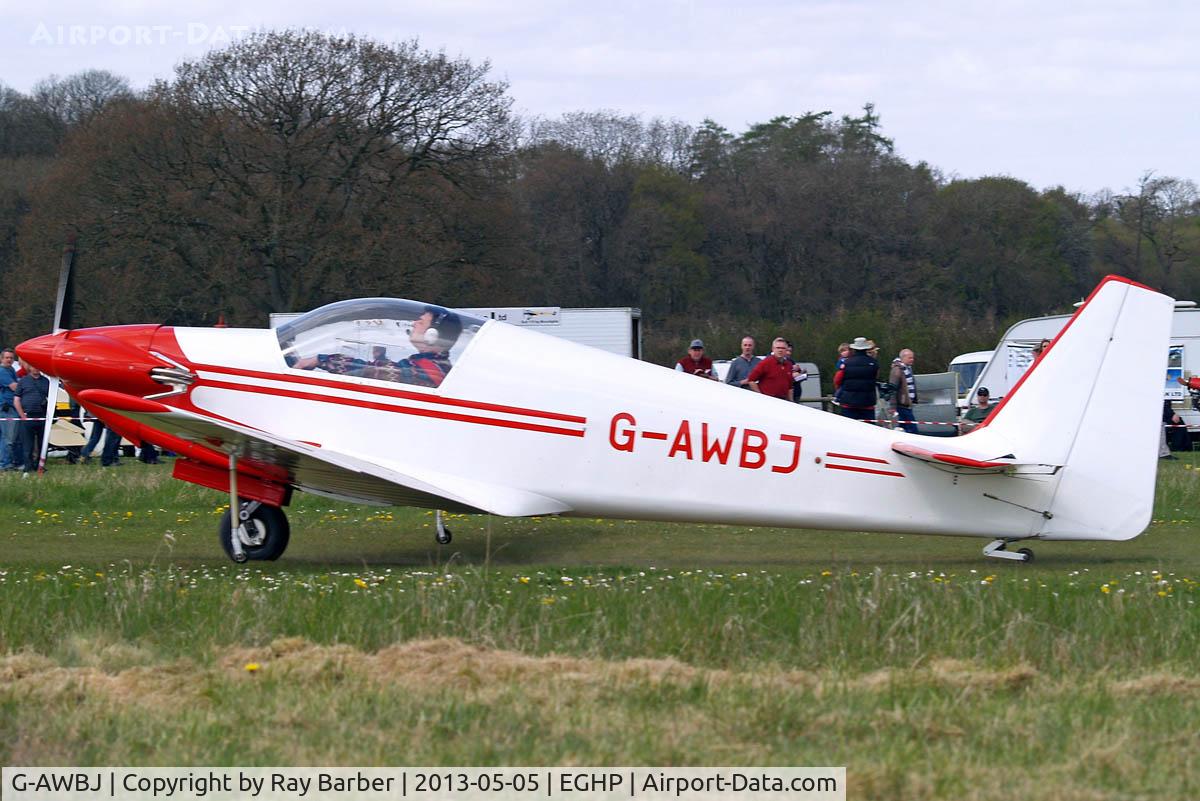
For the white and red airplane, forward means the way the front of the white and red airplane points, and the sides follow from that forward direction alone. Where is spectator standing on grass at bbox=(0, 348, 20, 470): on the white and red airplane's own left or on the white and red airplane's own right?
on the white and red airplane's own right

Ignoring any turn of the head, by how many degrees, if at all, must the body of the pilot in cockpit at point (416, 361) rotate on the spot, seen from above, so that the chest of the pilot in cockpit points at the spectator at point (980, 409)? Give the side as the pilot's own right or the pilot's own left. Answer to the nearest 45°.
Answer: approximately 135° to the pilot's own right

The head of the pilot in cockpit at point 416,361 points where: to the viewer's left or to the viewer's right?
to the viewer's left

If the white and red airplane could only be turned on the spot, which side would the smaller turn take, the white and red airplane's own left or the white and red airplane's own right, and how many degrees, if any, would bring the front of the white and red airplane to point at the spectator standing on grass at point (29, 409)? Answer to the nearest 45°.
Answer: approximately 45° to the white and red airplane's own right

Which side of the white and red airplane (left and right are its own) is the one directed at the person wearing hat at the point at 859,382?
right

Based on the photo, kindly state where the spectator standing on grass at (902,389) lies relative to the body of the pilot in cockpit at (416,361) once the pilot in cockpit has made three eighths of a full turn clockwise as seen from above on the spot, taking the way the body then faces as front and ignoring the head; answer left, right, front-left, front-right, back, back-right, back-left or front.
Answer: front

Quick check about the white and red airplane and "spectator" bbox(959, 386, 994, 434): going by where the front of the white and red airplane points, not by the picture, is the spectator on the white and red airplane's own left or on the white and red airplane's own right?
on the white and red airplane's own right

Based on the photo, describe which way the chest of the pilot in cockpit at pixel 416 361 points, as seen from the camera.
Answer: to the viewer's left

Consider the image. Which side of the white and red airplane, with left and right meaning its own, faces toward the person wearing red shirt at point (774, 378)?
right

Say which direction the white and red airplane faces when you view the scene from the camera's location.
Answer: facing to the left of the viewer
